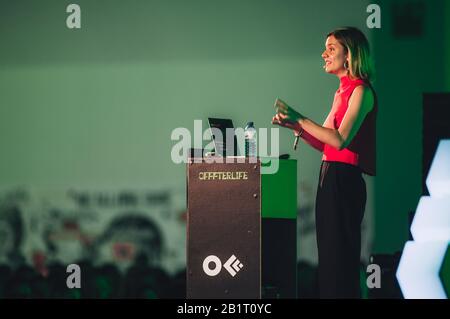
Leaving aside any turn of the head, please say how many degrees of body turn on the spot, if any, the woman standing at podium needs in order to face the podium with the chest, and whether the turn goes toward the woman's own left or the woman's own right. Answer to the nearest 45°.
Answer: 0° — they already face it

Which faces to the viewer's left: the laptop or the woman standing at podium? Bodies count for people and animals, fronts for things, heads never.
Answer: the woman standing at podium

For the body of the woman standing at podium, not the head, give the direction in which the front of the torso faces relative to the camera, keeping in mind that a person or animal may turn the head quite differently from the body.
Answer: to the viewer's left

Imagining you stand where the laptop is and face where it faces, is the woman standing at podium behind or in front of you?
in front

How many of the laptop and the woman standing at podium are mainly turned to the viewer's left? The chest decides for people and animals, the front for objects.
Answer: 1

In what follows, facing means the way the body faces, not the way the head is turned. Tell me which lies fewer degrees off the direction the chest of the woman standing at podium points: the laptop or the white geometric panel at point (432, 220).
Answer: the laptop

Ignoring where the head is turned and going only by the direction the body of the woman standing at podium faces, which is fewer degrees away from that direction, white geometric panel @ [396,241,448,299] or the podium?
the podium

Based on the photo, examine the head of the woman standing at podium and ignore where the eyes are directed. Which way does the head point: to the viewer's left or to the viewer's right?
to the viewer's left

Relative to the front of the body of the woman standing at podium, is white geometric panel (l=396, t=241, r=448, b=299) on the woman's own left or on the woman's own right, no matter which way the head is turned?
on the woman's own right
